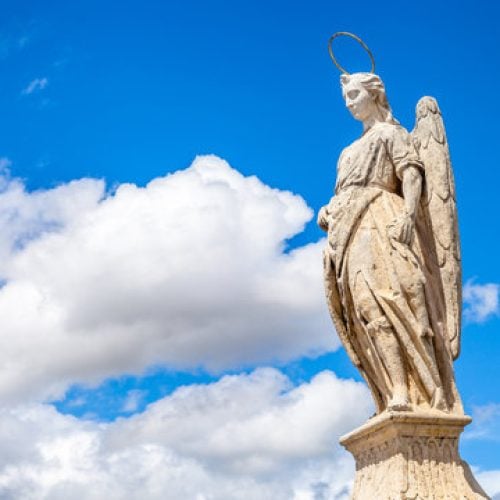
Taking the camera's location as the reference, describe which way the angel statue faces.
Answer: facing the viewer and to the left of the viewer
